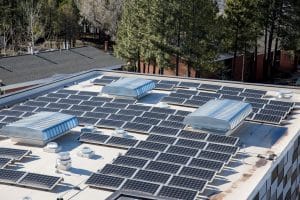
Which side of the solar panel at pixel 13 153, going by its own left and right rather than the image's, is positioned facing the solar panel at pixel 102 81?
back

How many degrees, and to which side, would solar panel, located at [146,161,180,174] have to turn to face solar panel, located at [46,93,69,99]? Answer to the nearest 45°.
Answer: approximately 90° to its right

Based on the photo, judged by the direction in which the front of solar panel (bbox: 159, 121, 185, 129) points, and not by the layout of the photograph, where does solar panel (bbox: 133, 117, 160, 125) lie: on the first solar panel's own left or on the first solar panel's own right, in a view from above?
on the first solar panel's own right

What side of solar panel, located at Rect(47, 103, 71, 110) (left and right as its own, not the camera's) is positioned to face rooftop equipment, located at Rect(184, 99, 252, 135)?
left

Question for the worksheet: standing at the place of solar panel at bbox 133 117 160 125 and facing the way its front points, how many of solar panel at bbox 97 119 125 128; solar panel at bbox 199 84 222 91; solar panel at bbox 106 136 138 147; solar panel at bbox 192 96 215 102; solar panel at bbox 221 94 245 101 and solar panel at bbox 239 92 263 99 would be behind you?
4

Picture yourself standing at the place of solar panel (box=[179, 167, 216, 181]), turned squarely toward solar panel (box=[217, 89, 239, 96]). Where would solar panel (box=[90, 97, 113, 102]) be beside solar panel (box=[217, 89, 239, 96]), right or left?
left

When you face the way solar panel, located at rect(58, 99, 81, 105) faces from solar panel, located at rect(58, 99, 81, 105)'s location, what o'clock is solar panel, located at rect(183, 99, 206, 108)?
solar panel, located at rect(183, 99, 206, 108) is roughly at 8 o'clock from solar panel, located at rect(58, 99, 81, 105).

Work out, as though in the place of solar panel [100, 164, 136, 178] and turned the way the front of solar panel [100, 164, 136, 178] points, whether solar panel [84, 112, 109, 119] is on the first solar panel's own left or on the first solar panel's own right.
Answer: on the first solar panel's own right

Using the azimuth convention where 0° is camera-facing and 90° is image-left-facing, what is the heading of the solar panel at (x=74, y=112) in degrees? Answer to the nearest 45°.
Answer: approximately 45°

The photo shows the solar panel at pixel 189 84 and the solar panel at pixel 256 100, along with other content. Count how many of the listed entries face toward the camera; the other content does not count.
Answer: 2

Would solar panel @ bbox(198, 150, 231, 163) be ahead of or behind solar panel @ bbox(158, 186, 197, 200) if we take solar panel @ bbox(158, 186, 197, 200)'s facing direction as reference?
behind
